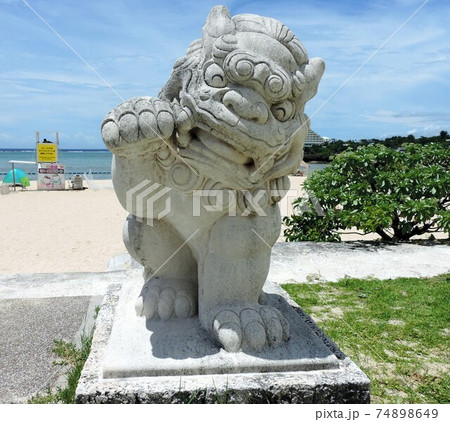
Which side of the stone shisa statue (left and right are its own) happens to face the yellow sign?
back

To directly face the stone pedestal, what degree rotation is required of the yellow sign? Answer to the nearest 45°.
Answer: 0° — it already faces it

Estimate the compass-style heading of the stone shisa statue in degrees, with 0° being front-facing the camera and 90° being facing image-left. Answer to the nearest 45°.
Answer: approximately 0°

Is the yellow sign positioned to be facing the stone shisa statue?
yes

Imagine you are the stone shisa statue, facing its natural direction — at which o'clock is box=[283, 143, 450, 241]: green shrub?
The green shrub is roughly at 7 o'clock from the stone shisa statue.

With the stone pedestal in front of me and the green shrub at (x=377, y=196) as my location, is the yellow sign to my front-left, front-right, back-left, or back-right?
back-right

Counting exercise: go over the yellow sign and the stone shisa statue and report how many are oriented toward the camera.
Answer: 2

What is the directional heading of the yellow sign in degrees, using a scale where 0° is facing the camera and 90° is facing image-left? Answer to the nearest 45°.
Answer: approximately 0°
